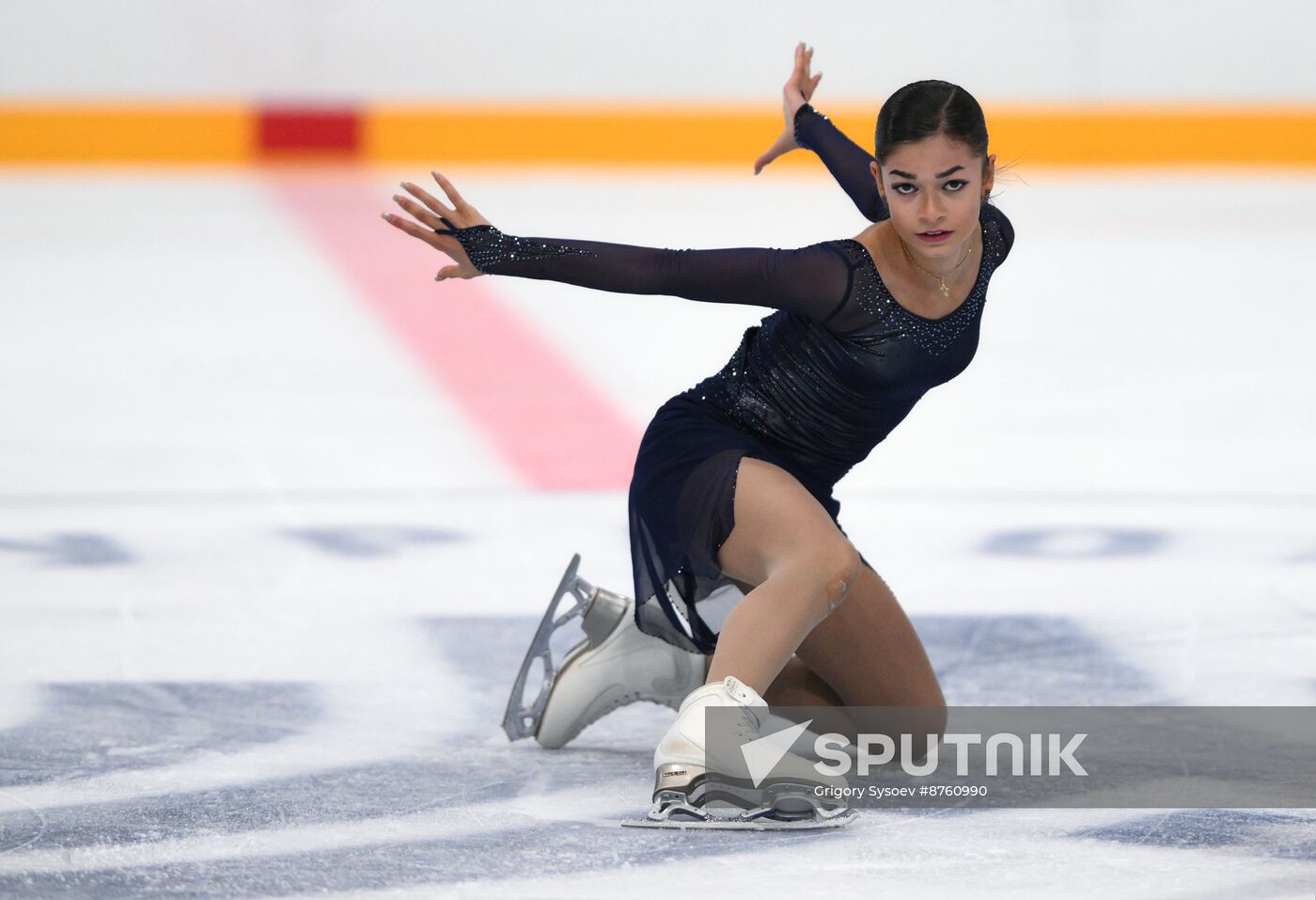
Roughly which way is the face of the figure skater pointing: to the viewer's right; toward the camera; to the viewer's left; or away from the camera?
toward the camera

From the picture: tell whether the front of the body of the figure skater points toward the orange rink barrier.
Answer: no

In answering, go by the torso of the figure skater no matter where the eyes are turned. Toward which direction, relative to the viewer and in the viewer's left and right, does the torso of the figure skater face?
facing the viewer and to the right of the viewer
